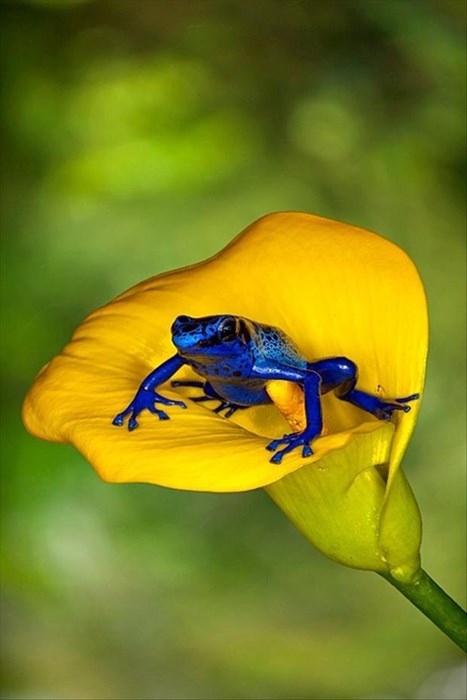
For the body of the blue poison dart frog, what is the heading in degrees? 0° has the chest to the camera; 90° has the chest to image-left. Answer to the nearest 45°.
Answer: approximately 45°
